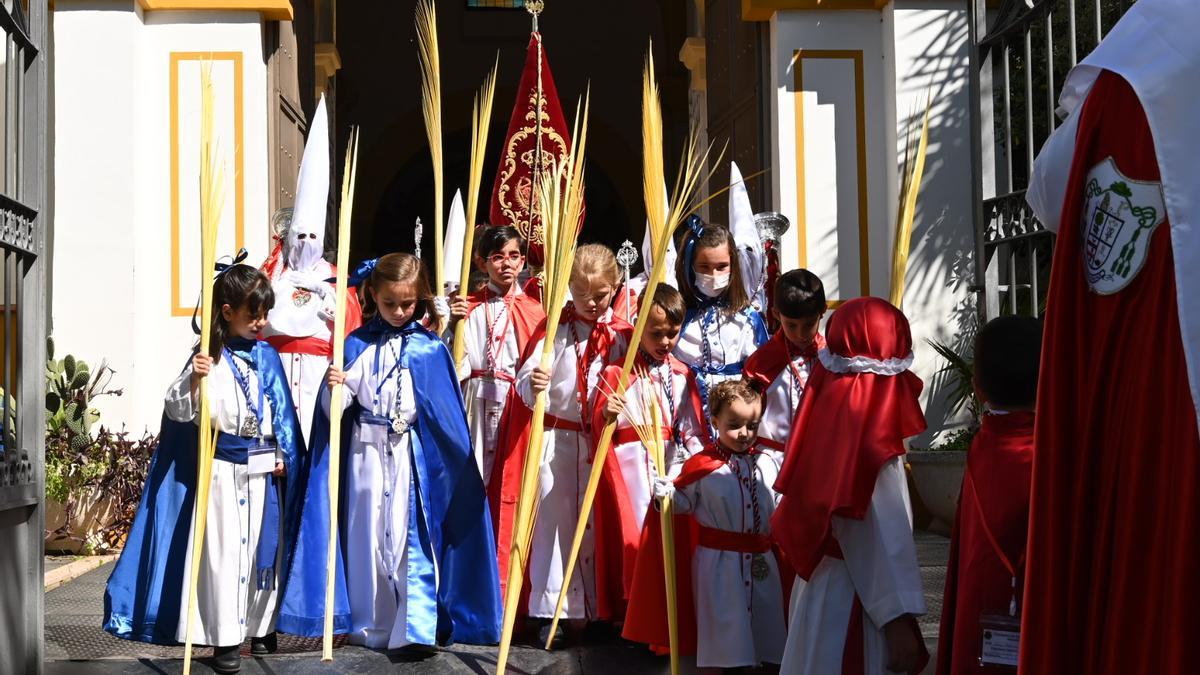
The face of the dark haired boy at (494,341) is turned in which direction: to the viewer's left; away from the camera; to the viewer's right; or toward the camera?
toward the camera

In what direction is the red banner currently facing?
toward the camera

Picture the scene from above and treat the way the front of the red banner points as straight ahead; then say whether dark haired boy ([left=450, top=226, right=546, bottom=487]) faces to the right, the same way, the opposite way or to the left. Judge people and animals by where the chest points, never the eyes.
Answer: the same way

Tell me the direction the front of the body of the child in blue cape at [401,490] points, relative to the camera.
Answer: toward the camera

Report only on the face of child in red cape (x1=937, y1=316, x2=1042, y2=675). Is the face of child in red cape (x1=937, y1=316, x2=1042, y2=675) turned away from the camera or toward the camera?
away from the camera

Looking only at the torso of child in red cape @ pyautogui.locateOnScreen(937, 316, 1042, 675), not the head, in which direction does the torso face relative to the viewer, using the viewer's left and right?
facing away from the viewer

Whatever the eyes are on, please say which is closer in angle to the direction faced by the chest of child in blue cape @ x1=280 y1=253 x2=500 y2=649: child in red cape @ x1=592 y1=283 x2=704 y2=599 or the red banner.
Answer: the child in red cape

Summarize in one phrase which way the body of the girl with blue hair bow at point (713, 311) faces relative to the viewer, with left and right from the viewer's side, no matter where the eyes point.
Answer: facing the viewer

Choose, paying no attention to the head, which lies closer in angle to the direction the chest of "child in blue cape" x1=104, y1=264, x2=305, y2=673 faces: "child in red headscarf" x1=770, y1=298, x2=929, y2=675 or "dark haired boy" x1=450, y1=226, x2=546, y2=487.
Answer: the child in red headscarf

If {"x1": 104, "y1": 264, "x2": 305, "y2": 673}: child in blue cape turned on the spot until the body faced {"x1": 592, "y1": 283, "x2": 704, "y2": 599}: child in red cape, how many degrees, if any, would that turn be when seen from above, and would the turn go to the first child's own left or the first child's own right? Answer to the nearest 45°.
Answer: approximately 45° to the first child's own left

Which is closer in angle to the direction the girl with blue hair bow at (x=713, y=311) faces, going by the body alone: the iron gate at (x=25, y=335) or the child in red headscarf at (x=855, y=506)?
the child in red headscarf

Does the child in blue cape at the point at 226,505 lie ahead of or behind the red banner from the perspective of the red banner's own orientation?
ahead

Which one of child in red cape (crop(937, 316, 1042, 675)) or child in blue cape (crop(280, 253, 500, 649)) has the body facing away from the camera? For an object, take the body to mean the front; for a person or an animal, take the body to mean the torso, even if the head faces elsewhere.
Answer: the child in red cape

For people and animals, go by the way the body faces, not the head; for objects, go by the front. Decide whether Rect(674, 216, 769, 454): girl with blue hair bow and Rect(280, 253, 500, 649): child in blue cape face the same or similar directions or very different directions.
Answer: same or similar directions

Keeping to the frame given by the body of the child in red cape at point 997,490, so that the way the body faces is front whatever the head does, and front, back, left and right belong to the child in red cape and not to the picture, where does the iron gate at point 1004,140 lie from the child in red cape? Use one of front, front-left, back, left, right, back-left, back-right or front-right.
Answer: front

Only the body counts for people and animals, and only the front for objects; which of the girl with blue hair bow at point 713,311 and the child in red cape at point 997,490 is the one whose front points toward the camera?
the girl with blue hair bow

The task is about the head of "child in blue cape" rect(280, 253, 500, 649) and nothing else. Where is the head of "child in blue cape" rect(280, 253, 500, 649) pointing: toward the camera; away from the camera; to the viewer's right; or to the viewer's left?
toward the camera
